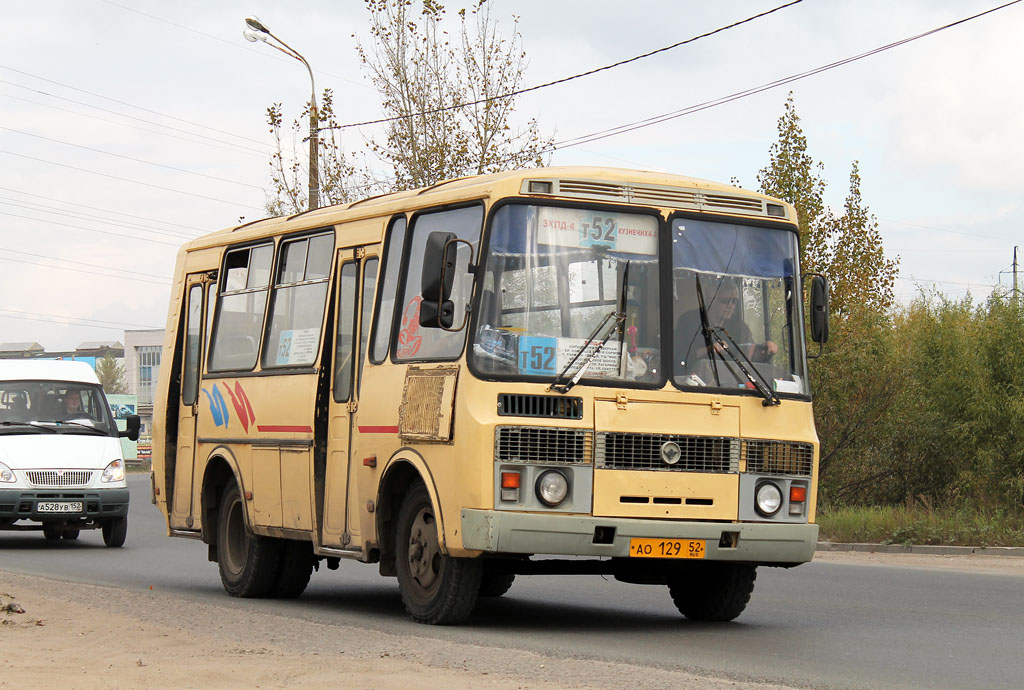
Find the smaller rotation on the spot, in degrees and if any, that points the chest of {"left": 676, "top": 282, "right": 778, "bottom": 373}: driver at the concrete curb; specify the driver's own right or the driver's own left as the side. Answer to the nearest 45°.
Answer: approximately 135° to the driver's own left

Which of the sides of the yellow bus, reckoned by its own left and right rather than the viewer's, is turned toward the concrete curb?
left

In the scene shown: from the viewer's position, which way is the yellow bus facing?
facing the viewer and to the right of the viewer

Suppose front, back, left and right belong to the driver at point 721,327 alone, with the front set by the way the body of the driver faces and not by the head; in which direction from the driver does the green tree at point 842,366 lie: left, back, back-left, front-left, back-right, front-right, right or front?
back-left
